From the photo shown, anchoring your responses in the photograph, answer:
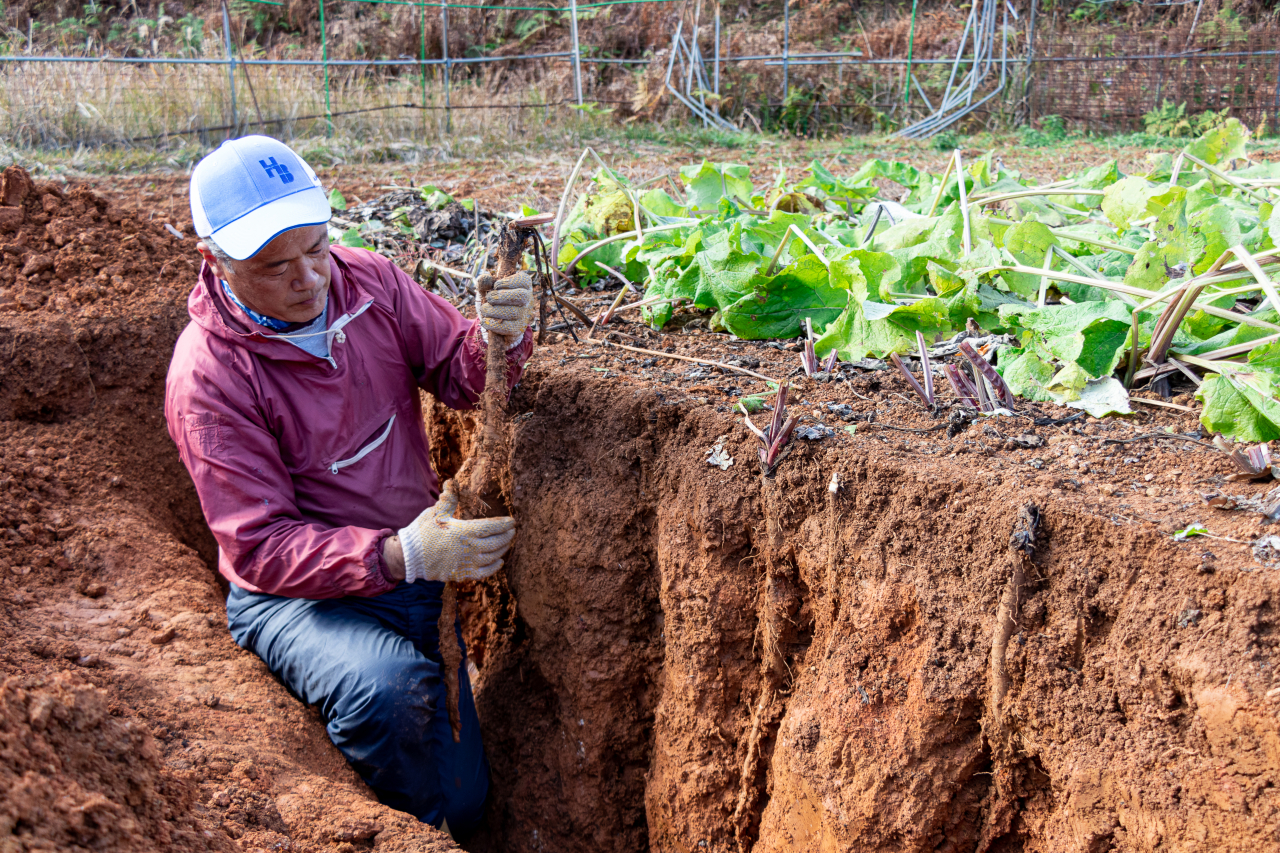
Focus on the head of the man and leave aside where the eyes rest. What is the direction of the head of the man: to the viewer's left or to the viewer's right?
to the viewer's right

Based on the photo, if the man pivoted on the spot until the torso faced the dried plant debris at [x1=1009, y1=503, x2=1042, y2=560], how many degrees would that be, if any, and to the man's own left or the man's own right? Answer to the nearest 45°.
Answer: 0° — they already face it

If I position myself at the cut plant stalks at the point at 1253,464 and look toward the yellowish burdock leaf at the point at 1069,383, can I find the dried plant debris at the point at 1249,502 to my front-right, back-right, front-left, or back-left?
back-left

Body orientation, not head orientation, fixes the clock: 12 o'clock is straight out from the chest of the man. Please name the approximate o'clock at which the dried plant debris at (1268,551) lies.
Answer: The dried plant debris is roughly at 12 o'clock from the man.

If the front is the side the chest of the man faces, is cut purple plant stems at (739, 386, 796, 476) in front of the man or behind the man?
in front

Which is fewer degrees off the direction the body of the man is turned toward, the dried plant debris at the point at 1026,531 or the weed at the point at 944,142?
the dried plant debris

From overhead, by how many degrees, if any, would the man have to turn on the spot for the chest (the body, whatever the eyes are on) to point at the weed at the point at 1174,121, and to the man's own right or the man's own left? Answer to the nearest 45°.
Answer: approximately 90° to the man's own left

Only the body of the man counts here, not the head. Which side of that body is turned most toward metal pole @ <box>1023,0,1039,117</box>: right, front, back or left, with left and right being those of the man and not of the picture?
left

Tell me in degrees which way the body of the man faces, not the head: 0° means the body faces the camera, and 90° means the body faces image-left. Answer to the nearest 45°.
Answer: approximately 315°

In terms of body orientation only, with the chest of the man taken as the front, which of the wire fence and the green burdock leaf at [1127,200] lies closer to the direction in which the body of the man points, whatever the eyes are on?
the green burdock leaf

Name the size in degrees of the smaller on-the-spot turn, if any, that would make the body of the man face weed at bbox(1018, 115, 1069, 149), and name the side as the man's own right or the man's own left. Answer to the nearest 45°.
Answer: approximately 90° to the man's own left

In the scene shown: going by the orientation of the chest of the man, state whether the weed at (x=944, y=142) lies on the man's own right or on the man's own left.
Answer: on the man's own left

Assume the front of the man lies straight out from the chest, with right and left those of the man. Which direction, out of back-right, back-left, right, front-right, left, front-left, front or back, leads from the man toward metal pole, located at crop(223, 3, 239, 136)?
back-left
